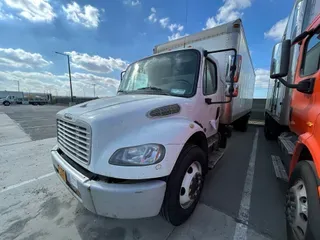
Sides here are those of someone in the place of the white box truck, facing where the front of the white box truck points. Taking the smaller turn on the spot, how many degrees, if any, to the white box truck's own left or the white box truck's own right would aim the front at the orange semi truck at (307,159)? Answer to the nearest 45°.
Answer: approximately 135° to the white box truck's own left

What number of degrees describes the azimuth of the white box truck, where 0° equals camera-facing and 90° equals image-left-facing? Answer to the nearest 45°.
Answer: approximately 45°
